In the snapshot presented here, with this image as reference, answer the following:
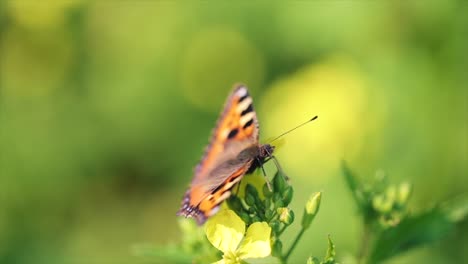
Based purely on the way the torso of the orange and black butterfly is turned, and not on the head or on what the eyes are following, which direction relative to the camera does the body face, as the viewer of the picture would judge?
to the viewer's right
